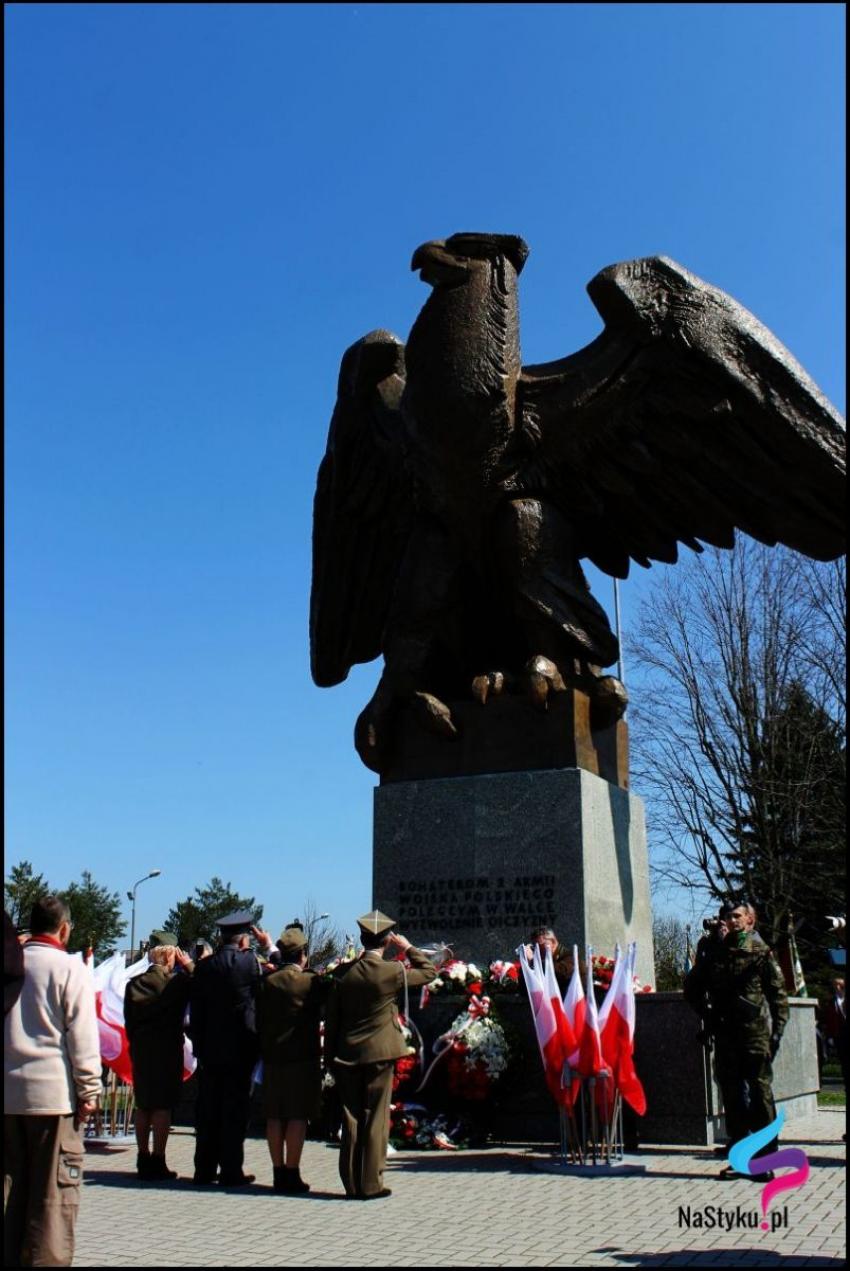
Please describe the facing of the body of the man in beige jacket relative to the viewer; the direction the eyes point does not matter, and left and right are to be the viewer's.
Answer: facing away from the viewer and to the right of the viewer

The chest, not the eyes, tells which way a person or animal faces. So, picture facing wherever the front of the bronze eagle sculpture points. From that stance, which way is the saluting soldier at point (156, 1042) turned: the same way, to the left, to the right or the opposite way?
the opposite way

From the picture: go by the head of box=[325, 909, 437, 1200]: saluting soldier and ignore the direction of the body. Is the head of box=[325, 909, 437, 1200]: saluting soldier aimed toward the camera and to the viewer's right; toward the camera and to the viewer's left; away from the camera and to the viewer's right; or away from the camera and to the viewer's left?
away from the camera and to the viewer's right

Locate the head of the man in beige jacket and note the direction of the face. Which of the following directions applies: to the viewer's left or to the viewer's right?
to the viewer's right

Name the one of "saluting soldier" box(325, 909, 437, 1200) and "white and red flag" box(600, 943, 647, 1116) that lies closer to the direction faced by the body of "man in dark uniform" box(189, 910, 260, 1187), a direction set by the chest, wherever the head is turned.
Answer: the white and red flag

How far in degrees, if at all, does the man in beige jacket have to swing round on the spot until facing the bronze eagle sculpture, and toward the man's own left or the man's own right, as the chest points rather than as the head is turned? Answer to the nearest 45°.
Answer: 0° — they already face it

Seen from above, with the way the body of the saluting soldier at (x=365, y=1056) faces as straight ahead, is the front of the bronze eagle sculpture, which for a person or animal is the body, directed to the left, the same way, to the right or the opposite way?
the opposite way

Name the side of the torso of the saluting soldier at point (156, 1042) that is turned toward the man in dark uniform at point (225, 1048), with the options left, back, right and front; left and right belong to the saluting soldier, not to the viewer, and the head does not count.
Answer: right
